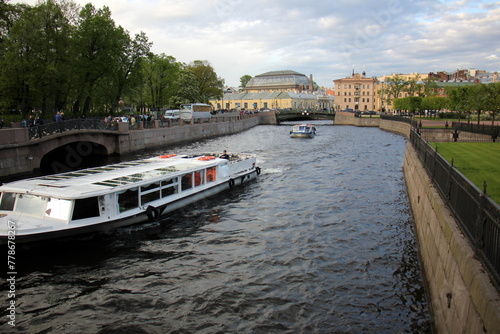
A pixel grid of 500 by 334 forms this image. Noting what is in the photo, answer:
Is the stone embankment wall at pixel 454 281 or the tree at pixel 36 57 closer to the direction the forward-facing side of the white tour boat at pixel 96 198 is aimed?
the stone embankment wall

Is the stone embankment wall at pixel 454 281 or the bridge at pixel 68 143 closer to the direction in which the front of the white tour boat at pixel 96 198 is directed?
the stone embankment wall
